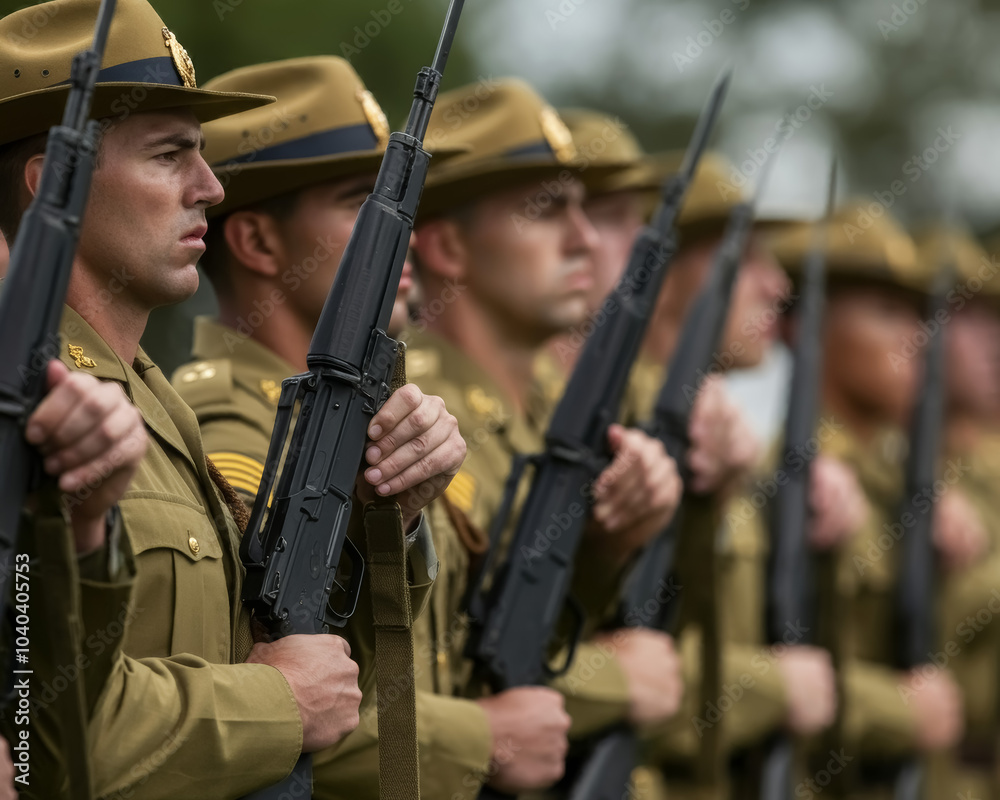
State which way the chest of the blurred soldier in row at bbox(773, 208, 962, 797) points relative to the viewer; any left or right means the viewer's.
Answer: facing the viewer and to the right of the viewer

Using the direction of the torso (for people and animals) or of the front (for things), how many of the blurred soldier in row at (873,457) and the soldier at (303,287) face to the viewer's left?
0

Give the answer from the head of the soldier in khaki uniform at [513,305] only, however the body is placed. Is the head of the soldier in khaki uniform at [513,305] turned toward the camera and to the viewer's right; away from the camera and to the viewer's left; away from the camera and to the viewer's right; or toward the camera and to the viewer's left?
toward the camera and to the viewer's right

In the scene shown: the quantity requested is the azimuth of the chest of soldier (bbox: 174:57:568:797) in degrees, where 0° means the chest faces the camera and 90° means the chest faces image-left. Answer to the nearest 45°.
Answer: approximately 315°

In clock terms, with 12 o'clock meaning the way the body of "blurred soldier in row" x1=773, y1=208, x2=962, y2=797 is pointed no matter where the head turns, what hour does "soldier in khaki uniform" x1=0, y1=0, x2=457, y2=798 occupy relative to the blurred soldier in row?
The soldier in khaki uniform is roughly at 2 o'clock from the blurred soldier in row.

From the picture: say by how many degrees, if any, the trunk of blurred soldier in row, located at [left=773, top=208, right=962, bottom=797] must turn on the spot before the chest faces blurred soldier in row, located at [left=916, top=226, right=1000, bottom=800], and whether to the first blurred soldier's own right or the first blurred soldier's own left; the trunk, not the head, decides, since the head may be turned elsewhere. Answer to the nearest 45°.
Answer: approximately 90° to the first blurred soldier's own left

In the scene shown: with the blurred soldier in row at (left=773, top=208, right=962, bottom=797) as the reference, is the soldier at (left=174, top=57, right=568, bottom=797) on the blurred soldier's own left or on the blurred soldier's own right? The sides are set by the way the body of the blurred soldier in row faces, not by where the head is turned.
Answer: on the blurred soldier's own right

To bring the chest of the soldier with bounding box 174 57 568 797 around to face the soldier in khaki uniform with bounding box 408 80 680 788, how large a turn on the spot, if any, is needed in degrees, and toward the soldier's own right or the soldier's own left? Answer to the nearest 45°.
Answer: approximately 90° to the soldier's own left

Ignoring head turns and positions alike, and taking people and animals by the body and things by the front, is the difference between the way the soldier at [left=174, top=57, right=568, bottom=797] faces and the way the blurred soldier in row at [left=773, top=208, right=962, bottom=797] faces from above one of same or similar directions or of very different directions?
same or similar directions

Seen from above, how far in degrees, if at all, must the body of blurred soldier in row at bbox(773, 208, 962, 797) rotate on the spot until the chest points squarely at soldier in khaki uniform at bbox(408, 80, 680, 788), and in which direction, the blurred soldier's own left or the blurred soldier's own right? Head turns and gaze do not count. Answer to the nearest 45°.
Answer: approximately 45° to the blurred soldier's own right

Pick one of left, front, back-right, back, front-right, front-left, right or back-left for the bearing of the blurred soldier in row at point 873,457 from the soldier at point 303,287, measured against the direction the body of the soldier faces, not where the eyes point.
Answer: left

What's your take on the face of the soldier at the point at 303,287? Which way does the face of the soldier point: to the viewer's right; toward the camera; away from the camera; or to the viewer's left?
to the viewer's right

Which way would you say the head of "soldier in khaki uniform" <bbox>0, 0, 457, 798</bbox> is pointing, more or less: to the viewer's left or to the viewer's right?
to the viewer's right
